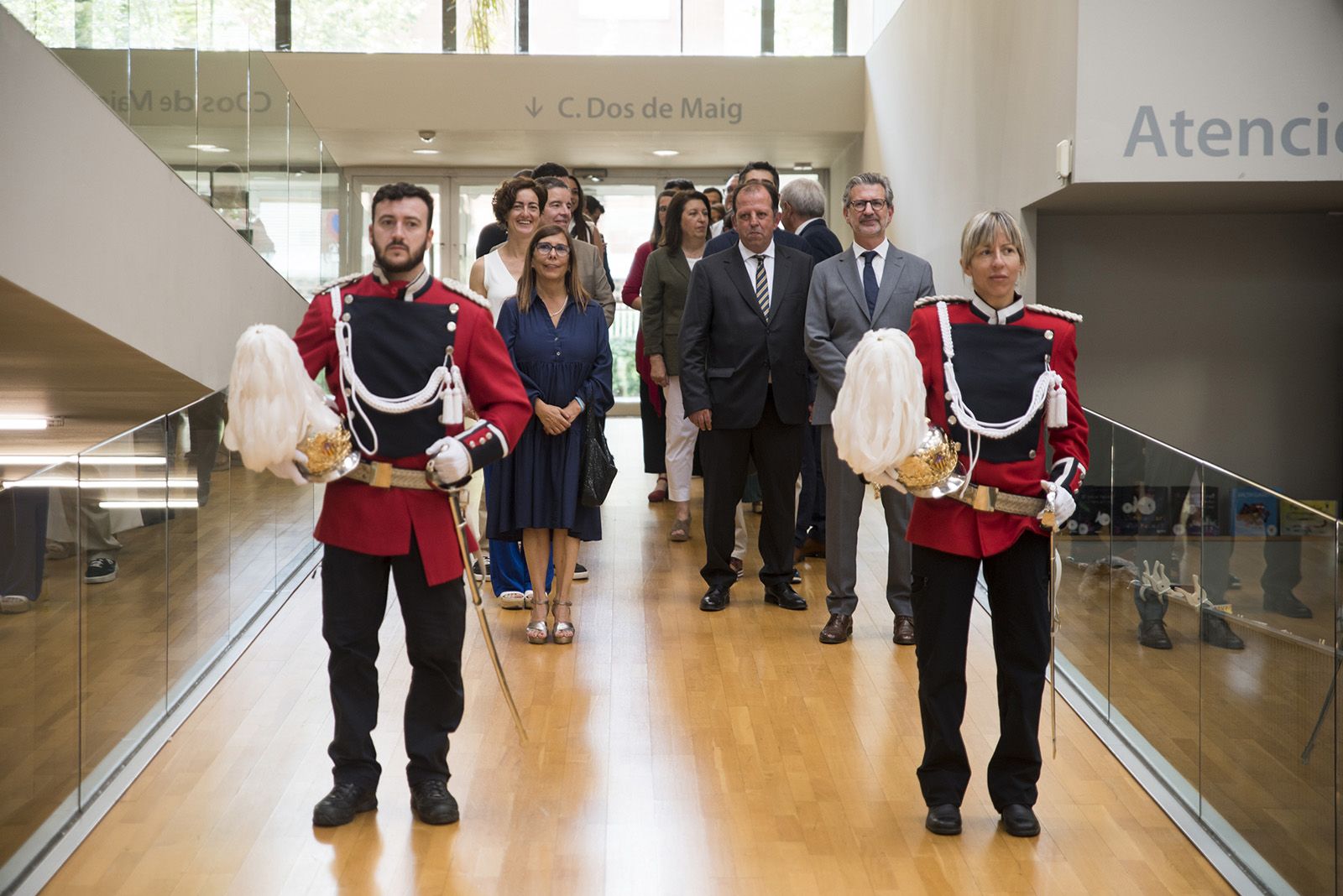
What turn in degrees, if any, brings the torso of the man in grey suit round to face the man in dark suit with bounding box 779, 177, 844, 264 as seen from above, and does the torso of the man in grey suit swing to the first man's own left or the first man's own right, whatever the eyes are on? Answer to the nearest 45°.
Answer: approximately 180°

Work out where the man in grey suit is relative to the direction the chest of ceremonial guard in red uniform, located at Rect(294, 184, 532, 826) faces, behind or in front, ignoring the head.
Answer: behind

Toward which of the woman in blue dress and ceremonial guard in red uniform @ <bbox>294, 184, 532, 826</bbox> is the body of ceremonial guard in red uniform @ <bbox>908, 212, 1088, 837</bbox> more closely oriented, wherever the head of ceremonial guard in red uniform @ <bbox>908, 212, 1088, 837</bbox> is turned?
the ceremonial guard in red uniform

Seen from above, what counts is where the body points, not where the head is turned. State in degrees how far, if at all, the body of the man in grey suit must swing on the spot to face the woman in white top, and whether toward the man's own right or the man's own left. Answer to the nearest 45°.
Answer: approximately 90° to the man's own right

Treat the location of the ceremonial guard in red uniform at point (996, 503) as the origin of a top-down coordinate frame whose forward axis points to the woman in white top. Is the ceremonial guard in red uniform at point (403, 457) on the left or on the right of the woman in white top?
left

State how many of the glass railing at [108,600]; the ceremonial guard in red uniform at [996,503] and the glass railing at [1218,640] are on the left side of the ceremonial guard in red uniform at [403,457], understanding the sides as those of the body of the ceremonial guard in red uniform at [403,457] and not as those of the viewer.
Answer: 2

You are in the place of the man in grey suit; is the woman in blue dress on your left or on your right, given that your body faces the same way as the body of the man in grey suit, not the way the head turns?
on your right

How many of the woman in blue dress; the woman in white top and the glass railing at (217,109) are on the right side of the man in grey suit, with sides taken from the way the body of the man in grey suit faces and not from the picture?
3

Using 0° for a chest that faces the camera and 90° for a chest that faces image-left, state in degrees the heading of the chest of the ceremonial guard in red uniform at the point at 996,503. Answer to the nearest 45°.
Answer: approximately 0°
